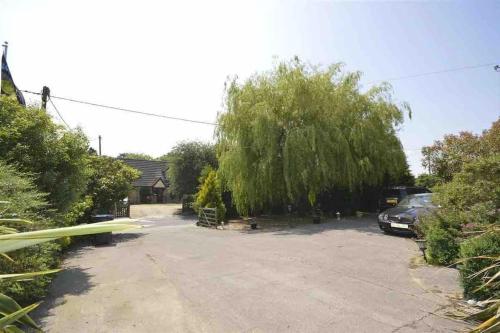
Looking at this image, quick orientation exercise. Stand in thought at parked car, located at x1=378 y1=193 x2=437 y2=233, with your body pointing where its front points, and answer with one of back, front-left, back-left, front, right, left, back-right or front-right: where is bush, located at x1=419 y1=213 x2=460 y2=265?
front-left

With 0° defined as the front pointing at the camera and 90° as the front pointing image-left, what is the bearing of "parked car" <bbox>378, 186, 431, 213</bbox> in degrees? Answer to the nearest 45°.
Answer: approximately 45°

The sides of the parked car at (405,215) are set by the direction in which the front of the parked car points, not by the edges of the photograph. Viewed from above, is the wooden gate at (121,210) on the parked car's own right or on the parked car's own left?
on the parked car's own right

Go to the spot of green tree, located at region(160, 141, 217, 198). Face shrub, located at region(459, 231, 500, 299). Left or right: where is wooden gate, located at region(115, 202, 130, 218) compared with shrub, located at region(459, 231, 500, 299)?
right

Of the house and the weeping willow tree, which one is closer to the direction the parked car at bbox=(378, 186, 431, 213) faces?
the weeping willow tree

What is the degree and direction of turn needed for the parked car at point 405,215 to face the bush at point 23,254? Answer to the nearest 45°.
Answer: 0° — it already faces it

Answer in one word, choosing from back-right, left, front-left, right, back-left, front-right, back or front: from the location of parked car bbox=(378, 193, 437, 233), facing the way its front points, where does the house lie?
right

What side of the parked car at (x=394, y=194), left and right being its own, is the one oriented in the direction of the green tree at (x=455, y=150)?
back
